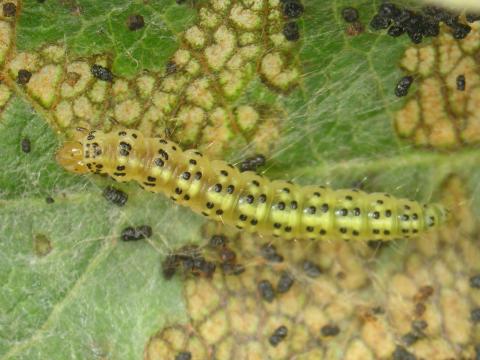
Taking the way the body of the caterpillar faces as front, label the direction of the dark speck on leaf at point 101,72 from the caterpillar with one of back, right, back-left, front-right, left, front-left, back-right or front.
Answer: front

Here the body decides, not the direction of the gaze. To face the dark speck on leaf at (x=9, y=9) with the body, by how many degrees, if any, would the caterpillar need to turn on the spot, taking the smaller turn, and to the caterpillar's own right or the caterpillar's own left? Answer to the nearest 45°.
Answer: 0° — it already faces it

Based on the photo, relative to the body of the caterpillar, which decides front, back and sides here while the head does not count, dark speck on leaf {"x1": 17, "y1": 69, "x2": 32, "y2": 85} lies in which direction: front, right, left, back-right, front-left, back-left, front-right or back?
front

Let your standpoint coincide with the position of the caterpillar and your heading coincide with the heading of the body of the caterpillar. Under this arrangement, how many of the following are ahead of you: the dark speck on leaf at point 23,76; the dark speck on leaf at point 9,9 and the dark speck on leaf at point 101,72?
3

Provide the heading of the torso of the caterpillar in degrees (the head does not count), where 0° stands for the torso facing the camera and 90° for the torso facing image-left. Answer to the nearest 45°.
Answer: approximately 90°

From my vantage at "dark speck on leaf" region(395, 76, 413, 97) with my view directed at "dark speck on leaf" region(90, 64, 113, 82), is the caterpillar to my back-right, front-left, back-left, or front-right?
front-left

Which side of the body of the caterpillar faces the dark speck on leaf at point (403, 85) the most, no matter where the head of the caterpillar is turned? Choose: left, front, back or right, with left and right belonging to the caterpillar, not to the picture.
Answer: back
